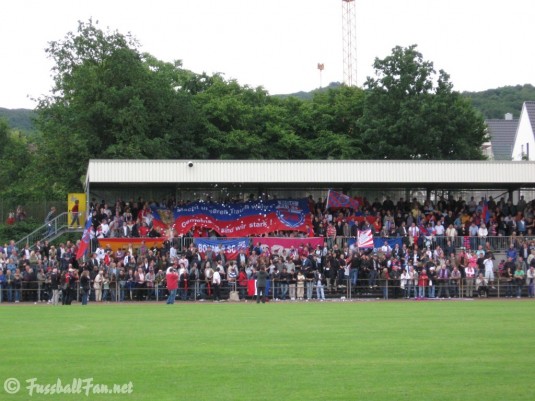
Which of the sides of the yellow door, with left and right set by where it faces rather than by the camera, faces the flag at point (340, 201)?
left

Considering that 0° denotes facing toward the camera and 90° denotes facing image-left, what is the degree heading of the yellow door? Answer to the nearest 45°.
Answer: approximately 0°

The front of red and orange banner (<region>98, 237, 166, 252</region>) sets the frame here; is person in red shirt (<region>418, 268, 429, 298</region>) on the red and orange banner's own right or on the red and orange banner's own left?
on the red and orange banner's own left

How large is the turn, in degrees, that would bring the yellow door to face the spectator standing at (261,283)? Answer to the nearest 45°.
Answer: approximately 45° to its left

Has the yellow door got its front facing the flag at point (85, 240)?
yes

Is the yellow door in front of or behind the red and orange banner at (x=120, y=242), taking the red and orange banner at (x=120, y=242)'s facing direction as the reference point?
behind

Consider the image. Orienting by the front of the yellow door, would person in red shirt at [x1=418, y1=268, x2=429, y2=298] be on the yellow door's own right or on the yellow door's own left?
on the yellow door's own left

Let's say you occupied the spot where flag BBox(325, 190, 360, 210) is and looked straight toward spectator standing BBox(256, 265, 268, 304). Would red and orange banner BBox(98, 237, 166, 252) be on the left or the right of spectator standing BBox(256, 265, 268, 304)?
right

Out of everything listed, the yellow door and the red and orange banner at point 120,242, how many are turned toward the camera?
2
